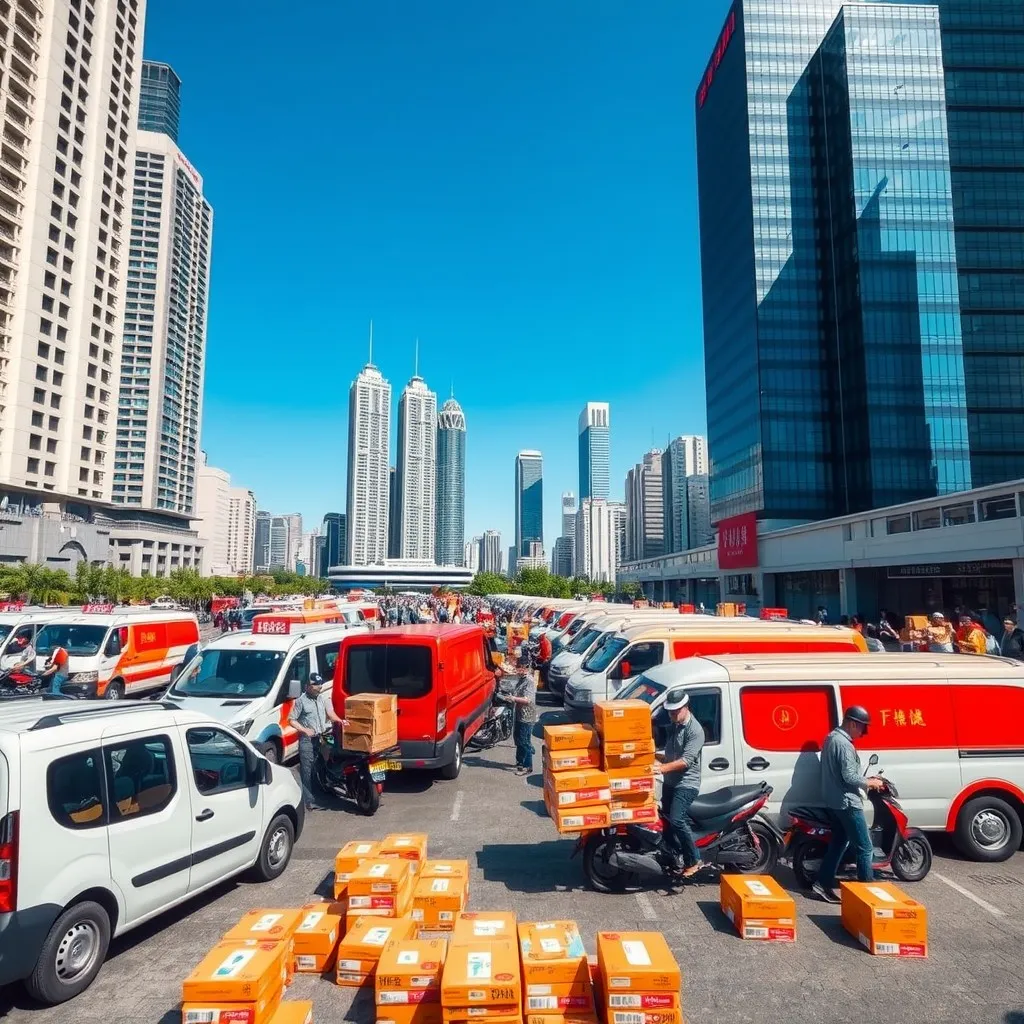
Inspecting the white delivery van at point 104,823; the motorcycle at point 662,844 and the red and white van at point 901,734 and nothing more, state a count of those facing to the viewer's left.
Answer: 2

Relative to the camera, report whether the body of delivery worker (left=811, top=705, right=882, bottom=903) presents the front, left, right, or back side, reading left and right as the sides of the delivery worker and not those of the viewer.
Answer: right

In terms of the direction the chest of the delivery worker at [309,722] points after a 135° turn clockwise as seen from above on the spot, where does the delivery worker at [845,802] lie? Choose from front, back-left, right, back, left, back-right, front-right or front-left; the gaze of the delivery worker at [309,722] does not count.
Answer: back-left

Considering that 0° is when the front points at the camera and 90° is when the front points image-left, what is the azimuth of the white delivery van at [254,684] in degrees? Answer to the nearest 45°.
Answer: approximately 45°

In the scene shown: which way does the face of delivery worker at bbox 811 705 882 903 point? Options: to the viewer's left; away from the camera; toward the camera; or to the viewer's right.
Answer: to the viewer's right

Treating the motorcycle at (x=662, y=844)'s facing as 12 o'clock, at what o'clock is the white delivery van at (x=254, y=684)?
The white delivery van is roughly at 1 o'clock from the motorcycle.

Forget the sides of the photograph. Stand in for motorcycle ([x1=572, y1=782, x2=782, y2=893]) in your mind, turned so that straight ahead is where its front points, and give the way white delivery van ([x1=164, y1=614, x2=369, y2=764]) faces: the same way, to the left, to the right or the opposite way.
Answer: to the left

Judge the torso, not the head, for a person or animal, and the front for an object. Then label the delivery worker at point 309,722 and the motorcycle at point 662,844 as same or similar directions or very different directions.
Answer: very different directions

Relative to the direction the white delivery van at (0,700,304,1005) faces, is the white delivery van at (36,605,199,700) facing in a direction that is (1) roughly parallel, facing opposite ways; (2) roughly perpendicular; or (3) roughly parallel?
roughly parallel, facing opposite ways

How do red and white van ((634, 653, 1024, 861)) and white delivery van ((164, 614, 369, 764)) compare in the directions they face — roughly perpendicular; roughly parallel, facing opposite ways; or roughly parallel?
roughly perpendicular

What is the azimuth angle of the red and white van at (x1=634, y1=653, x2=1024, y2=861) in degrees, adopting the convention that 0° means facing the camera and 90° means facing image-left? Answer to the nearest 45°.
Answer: approximately 90°

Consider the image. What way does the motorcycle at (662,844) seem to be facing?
to the viewer's left

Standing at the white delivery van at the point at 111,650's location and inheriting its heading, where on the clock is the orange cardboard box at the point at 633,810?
The orange cardboard box is roughly at 10 o'clock from the white delivery van.

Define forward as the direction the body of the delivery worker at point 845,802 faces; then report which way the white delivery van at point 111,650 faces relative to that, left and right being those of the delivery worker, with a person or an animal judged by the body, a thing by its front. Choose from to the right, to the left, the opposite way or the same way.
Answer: to the right
